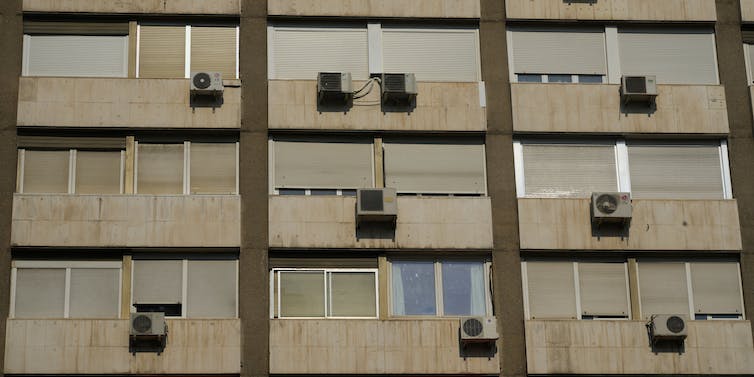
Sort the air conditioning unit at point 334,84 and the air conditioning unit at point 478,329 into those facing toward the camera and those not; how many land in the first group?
2

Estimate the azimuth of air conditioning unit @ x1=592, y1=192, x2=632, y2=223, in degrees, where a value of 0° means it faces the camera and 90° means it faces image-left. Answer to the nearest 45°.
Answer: approximately 0°

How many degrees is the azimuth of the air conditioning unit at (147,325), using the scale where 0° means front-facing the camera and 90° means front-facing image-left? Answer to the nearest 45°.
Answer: approximately 0°

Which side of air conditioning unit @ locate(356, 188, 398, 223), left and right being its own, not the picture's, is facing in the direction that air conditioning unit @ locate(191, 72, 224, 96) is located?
right

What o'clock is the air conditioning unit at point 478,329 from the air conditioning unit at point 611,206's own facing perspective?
the air conditioning unit at point 478,329 is roughly at 2 o'clock from the air conditioning unit at point 611,206.
